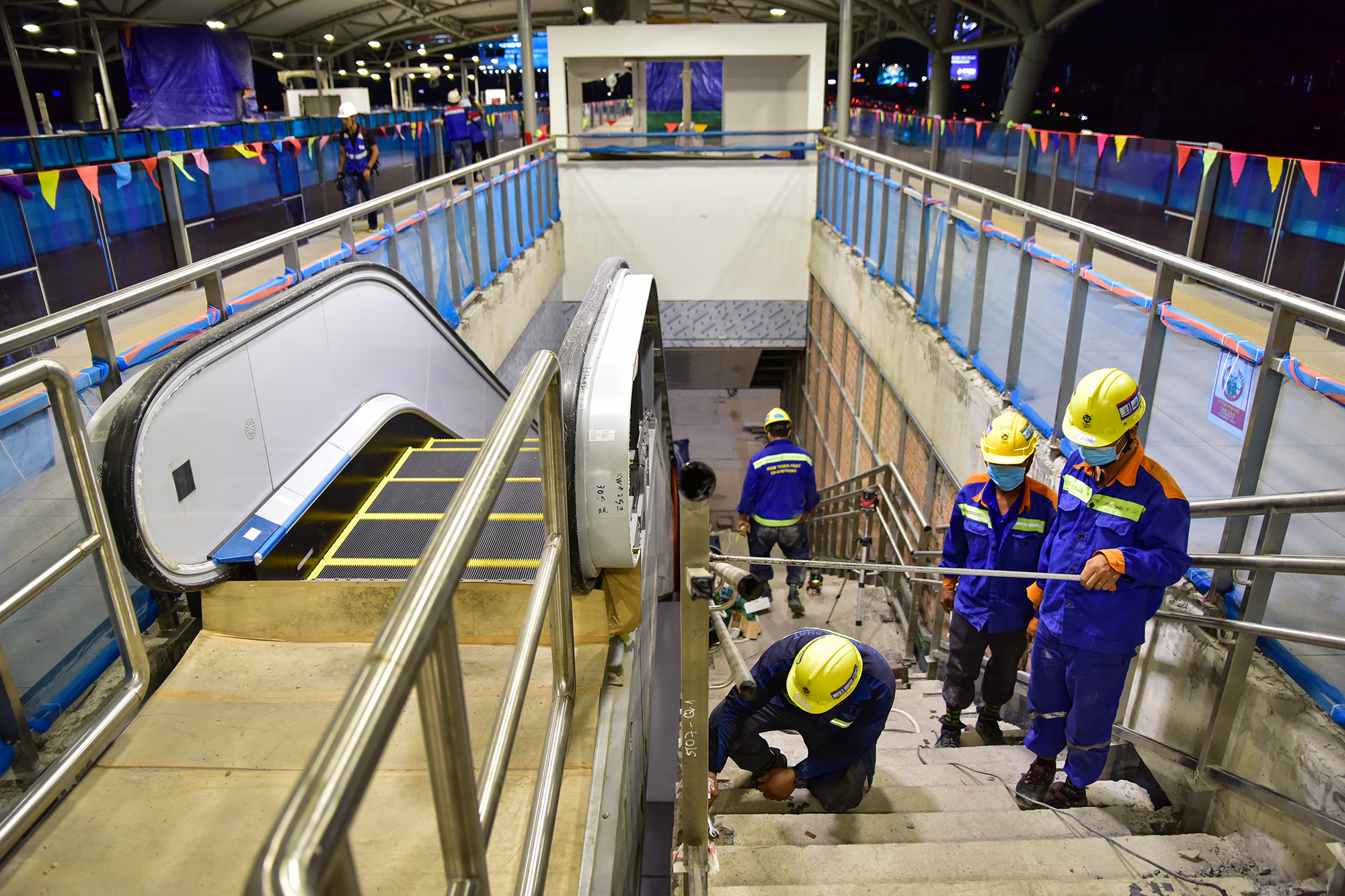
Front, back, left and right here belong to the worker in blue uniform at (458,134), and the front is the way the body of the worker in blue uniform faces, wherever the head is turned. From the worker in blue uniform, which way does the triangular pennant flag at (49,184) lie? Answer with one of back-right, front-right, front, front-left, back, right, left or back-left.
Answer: back

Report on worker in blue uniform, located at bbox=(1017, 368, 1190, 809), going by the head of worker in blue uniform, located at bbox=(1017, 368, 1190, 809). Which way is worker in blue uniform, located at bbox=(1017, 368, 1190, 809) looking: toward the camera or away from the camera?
toward the camera

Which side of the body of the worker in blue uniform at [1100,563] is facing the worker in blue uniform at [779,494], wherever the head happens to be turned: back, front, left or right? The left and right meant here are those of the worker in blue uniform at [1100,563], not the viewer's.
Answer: right

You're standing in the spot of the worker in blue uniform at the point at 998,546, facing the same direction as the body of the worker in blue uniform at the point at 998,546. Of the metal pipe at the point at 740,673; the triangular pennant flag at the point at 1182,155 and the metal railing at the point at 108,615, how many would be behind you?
1

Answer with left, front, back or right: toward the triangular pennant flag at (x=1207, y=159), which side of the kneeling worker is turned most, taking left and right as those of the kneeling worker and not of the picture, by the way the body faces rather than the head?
back

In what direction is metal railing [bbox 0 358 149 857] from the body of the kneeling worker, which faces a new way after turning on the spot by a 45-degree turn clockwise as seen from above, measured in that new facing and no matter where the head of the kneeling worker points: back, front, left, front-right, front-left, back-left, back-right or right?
front-left

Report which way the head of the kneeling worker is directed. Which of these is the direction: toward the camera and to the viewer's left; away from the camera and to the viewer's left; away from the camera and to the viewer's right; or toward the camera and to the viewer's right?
toward the camera and to the viewer's left

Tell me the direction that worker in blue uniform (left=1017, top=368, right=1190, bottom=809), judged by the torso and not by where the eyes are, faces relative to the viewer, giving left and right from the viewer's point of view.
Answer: facing the viewer and to the left of the viewer

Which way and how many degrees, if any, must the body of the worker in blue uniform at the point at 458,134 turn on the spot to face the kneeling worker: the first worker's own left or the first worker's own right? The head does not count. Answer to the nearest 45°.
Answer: approximately 180°

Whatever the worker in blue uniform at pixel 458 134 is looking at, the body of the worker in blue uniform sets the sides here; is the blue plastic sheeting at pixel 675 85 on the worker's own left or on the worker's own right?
on the worker's own right

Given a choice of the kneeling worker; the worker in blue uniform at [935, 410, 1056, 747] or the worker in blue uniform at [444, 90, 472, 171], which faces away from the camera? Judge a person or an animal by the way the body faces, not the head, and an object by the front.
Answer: the worker in blue uniform at [444, 90, 472, 171]

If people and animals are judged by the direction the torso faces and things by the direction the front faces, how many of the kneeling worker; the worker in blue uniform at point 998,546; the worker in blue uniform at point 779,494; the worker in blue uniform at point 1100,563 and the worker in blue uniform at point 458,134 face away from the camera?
2

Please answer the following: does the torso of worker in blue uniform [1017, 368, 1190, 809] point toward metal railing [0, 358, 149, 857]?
yes

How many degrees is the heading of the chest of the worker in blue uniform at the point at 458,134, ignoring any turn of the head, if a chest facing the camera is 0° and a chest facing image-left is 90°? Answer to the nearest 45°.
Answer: approximately 180°

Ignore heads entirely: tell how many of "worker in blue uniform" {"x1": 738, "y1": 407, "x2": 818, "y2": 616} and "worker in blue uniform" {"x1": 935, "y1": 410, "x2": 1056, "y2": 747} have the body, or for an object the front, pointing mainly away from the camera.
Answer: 1

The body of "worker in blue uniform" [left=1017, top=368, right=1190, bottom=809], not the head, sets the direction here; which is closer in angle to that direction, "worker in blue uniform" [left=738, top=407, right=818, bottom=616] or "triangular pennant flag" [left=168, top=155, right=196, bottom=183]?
the triangular pennant flag

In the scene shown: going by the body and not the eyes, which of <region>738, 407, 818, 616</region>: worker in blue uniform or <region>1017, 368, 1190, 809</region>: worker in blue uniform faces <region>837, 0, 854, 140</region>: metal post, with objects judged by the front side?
<region>738, 407, 818, 616</region>: worker in blue uniform

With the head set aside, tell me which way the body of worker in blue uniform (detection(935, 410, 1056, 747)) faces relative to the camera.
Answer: toward the camera

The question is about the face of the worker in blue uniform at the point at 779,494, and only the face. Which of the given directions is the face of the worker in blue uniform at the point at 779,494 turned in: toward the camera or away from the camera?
away from the camera

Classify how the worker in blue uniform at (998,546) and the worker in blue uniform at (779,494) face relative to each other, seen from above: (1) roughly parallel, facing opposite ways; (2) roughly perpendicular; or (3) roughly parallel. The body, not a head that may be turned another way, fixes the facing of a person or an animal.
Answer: roughly parallel, facing opposite ways
